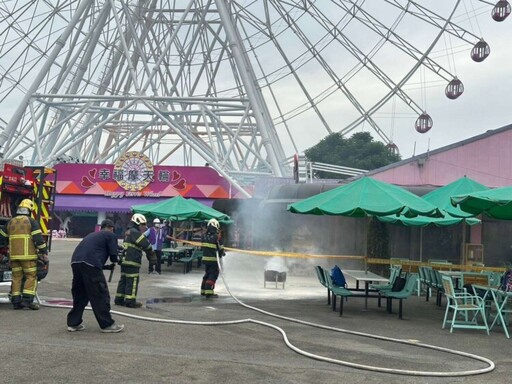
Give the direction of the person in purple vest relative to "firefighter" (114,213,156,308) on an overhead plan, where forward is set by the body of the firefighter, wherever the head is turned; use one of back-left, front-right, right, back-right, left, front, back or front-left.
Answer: left

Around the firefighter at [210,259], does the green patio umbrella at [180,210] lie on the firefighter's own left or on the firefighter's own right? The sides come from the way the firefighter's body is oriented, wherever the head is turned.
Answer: on the firefighter's own left

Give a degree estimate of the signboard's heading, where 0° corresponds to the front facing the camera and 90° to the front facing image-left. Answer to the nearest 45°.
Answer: approximately 0°

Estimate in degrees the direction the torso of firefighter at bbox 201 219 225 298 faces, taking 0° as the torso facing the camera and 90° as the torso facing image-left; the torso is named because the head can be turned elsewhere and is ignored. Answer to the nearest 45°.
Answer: approximately 225°

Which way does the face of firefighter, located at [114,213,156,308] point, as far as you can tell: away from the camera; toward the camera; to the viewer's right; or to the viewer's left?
to the viewer's right

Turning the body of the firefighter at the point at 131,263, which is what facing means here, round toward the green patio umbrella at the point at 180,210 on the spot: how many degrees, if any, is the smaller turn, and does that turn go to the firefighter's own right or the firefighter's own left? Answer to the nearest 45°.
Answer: approximately 90° to the firefighter's own left

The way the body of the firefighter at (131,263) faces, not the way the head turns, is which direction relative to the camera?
to the viewer's right

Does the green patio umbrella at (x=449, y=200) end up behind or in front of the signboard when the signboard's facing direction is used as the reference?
in front

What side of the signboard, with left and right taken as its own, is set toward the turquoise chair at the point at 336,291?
front

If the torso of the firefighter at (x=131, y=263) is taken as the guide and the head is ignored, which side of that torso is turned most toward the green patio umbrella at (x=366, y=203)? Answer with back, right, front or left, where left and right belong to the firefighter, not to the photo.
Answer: front

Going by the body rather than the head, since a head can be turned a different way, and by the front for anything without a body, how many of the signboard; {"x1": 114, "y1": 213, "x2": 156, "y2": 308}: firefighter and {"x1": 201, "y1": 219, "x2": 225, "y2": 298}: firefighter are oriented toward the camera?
1
